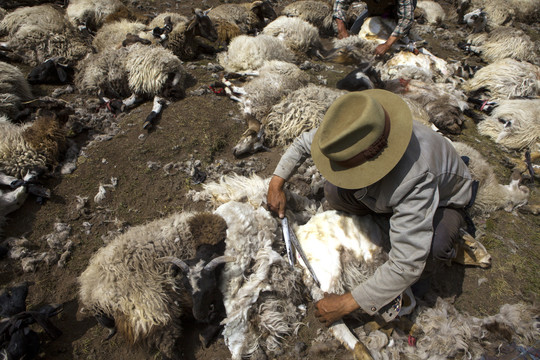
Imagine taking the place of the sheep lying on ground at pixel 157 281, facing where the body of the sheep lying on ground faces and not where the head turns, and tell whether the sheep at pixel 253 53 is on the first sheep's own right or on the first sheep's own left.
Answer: on the first sheep's own left

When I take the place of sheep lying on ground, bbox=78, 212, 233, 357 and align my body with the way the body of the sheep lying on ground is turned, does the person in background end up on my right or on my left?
on my left

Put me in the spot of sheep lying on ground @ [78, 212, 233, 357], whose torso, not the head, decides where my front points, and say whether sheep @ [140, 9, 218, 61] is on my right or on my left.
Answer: on my left

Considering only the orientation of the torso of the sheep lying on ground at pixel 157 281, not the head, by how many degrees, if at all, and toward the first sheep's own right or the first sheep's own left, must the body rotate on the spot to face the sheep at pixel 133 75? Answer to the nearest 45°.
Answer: approximately 135° to the first sheep's own left

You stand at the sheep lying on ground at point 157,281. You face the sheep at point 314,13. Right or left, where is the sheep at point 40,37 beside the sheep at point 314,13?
left

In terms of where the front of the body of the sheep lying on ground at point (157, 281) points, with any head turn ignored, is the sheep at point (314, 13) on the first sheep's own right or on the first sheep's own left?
on the first sheep's own left

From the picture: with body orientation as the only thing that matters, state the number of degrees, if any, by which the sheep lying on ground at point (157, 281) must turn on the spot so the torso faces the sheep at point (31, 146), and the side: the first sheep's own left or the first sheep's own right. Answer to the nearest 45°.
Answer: approximately 135° to the first sheep's own left

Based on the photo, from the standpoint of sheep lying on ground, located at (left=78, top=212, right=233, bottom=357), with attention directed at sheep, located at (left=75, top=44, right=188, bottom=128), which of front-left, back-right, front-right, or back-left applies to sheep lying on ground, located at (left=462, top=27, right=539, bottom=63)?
front-right

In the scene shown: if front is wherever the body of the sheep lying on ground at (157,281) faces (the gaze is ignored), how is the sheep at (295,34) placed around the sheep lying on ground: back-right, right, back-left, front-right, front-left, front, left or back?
left

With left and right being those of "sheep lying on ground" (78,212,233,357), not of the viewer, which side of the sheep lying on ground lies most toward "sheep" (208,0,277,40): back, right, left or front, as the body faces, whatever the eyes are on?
left

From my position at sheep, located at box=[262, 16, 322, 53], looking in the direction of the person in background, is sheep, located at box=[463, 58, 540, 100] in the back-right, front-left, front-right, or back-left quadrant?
front-right

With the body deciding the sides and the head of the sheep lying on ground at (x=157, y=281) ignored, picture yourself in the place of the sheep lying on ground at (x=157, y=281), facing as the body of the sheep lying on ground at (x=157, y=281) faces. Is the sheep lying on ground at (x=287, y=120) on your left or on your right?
on your left

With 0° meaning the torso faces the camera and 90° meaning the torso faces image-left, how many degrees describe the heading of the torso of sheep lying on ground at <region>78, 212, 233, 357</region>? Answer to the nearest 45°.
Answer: approximately 315°

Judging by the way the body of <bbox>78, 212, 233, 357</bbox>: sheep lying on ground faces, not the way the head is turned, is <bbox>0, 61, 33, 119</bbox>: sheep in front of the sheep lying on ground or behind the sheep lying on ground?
behind
